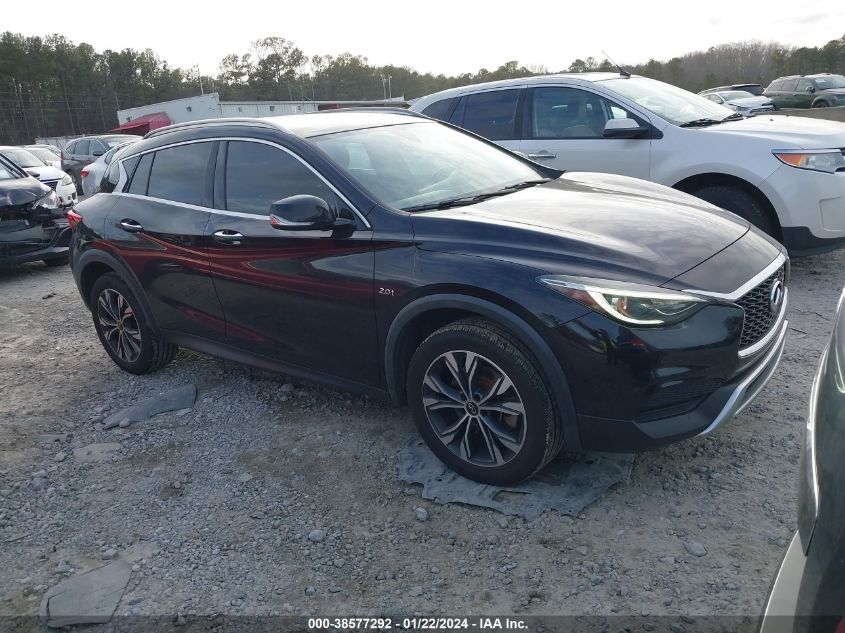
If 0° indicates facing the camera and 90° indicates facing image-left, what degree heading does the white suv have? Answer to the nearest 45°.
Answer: approximately 315°

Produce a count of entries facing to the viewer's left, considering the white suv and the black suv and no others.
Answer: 0

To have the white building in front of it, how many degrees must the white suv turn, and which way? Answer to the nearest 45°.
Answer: approximately 180°

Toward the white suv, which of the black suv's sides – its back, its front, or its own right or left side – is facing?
left

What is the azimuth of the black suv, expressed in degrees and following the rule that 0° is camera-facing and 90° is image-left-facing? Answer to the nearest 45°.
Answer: approximately 315°

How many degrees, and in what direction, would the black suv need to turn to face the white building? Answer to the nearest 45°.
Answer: approximately 135° to its left

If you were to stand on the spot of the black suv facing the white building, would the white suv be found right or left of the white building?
right

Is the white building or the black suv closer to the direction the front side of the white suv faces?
the black suv
